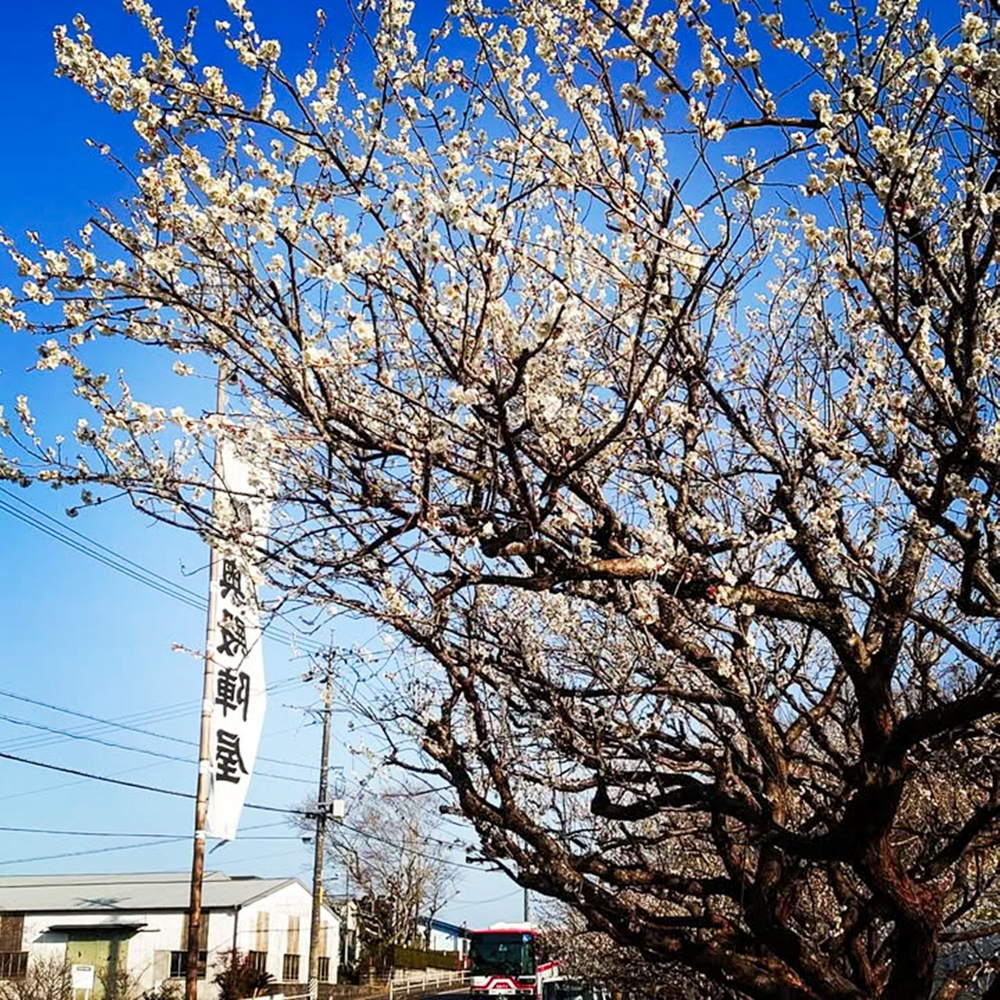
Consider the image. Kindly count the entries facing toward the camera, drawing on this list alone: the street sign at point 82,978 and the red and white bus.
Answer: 2

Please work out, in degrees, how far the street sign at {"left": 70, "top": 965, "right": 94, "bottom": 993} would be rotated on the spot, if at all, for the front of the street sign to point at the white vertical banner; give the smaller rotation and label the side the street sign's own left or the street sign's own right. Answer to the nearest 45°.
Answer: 0° — it already faces it

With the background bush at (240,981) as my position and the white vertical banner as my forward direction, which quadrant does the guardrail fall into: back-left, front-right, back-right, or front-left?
back-left

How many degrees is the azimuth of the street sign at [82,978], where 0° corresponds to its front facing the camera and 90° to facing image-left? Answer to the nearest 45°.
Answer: approximately 0°

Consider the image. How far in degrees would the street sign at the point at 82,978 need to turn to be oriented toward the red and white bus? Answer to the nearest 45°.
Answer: approximately 135° to its left
